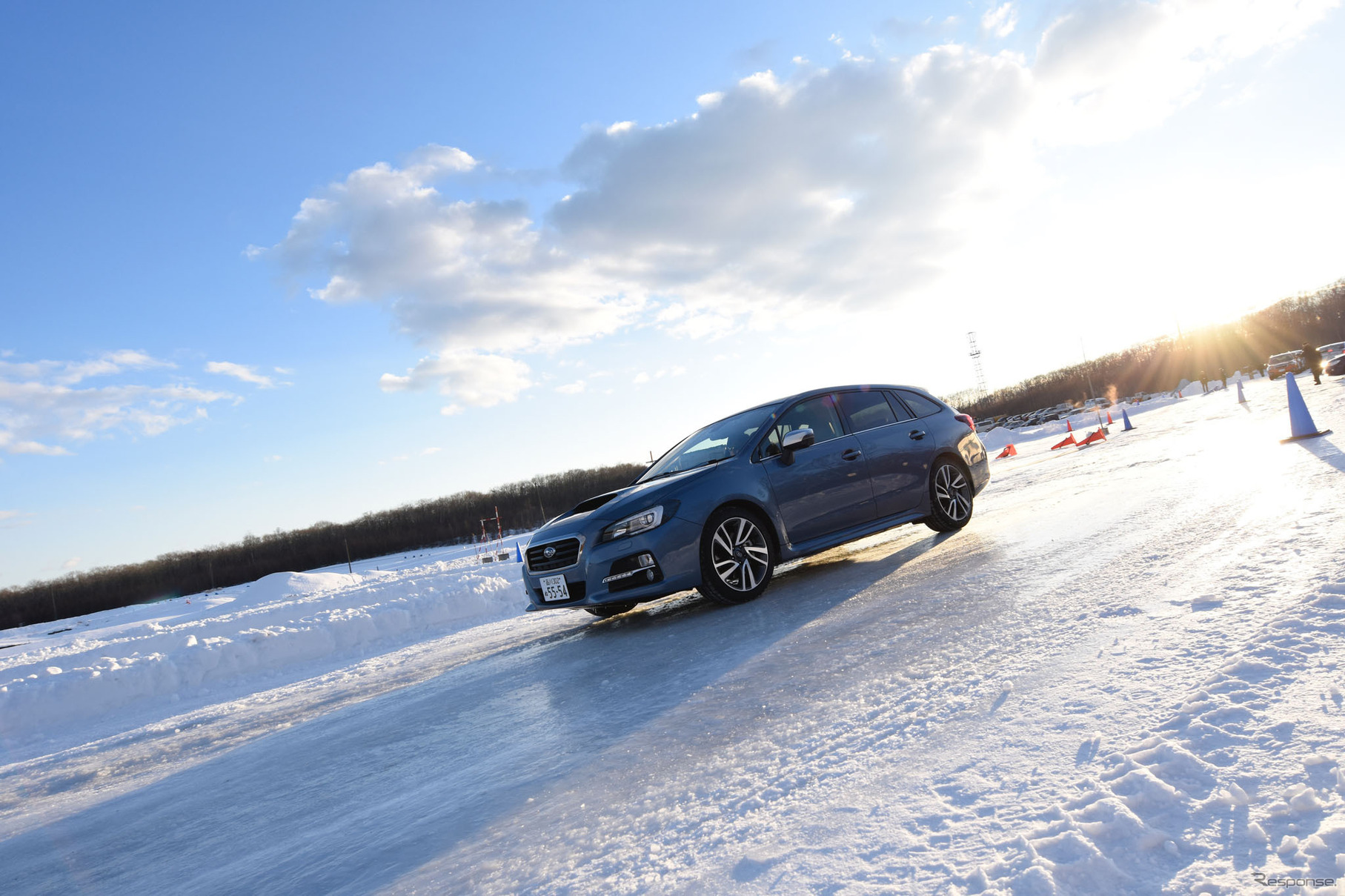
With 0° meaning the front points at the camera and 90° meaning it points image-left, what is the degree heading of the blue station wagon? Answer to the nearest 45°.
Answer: approximately 45°

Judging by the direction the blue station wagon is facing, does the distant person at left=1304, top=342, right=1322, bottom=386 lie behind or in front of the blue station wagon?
behind

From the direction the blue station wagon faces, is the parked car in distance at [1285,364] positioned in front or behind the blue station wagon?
behind
